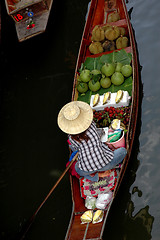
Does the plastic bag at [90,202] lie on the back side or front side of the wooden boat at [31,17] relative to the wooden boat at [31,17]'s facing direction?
on the front side

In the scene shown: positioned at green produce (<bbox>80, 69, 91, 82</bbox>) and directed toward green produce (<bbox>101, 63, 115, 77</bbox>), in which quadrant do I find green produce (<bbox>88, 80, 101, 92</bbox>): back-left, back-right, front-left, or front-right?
front-right

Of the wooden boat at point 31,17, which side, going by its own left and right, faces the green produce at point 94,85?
front

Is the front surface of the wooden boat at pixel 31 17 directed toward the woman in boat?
yes

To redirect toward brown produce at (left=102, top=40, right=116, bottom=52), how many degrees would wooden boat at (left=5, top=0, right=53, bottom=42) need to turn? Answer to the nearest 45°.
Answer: approximately 45° to its left

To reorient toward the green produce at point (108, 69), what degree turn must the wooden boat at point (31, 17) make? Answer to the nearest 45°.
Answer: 0° — it already faces it

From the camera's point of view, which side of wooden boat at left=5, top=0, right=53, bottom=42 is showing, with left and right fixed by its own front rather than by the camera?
front

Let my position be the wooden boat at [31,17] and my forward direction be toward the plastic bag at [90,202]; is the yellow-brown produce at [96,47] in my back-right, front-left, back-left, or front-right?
front-left

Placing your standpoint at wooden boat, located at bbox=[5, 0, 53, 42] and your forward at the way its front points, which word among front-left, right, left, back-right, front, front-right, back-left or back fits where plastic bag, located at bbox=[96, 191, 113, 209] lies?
front

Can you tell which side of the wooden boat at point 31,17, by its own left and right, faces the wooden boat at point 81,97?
front
